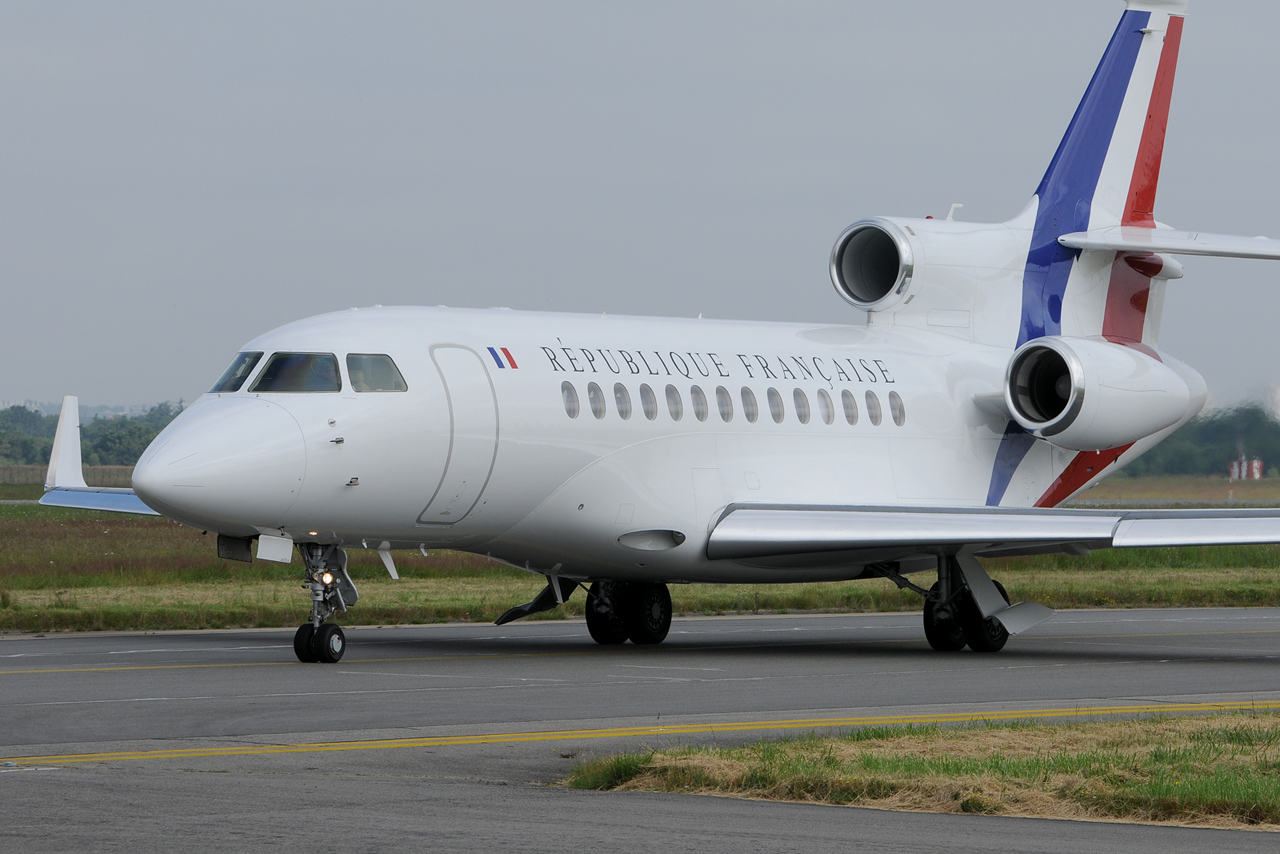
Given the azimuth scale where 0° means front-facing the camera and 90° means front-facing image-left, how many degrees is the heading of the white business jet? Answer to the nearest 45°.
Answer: approximately 45°
